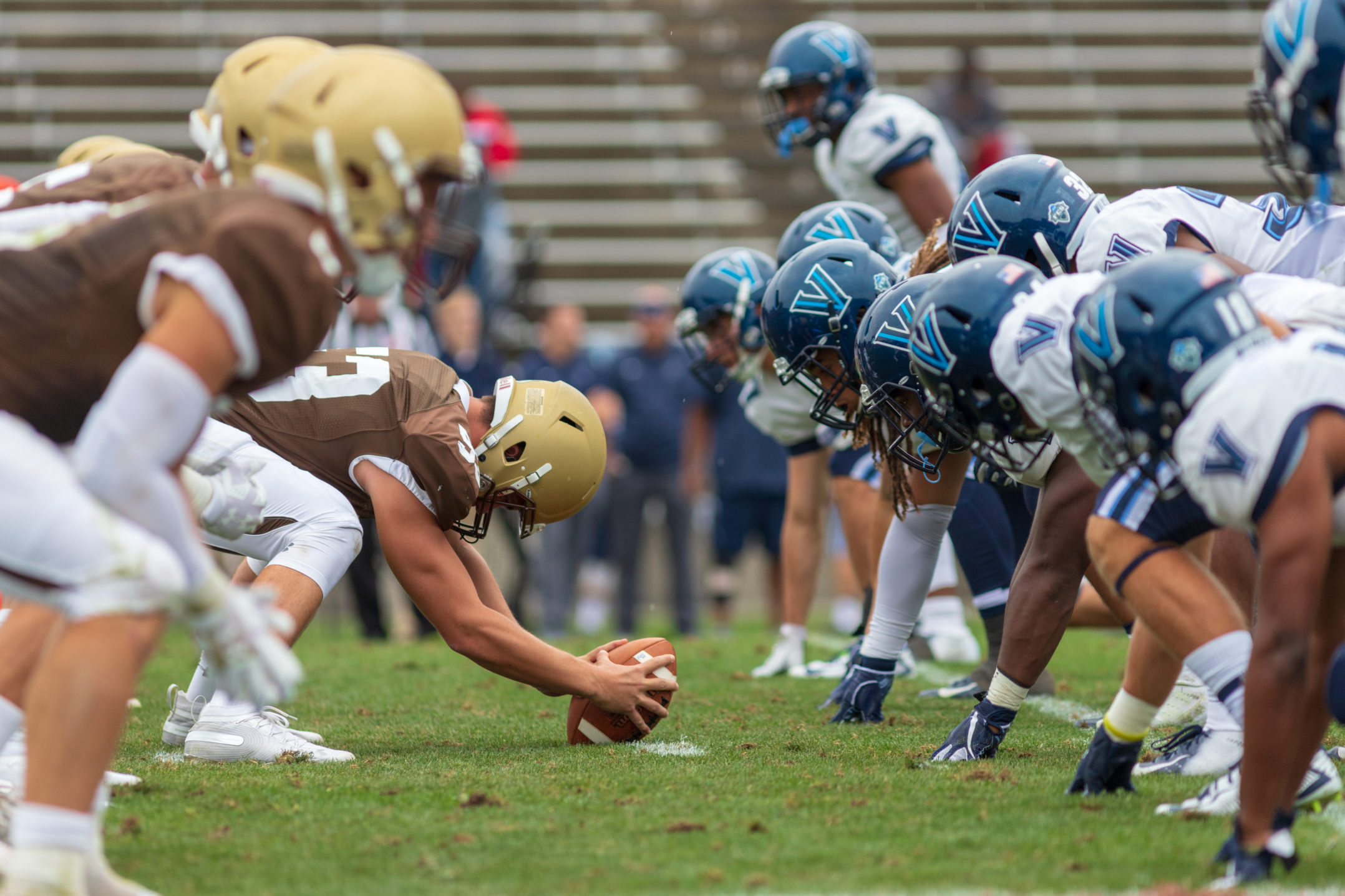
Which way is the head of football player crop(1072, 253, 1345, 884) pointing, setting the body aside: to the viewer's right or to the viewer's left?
to the viewer's left

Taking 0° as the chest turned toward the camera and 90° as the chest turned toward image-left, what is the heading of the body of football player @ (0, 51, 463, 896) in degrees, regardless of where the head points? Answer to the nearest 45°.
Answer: approximately 270°

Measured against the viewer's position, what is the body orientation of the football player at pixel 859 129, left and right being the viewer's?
facing to the left of the viewer

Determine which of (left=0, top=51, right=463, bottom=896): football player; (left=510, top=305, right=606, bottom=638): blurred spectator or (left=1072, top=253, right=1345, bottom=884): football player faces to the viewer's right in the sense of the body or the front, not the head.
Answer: (left=0, top=51, right=463, bottom=896): football player

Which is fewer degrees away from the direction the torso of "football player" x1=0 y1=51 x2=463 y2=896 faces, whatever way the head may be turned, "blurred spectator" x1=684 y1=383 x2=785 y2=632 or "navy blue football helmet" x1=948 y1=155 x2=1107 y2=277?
the navy blue football helmet

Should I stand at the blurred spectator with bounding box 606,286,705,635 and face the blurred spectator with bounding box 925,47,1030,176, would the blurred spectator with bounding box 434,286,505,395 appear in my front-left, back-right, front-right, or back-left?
back-left

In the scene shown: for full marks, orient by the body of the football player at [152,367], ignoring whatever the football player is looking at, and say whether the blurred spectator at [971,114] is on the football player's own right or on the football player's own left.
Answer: on the football player's own left
